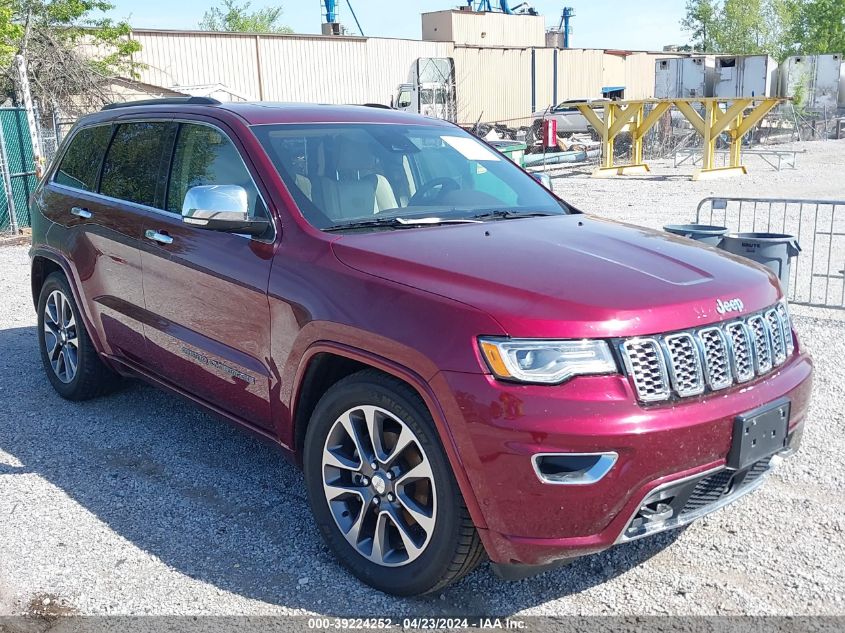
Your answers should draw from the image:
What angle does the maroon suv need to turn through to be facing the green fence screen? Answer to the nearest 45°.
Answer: approximately 180°

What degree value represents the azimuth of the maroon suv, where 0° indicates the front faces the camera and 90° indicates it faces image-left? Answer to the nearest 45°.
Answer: approximately 315°

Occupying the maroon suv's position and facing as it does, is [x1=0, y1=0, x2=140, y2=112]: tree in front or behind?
behind

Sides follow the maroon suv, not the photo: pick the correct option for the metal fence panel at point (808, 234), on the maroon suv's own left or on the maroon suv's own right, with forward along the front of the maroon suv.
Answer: on the maroon suv's own left

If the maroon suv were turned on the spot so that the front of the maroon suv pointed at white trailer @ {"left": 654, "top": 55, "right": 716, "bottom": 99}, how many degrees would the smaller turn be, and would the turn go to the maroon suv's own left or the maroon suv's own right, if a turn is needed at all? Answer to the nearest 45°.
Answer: approximately 135° to the maroon suv's own left

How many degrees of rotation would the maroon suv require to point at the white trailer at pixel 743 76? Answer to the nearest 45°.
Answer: approximately 135° to its left

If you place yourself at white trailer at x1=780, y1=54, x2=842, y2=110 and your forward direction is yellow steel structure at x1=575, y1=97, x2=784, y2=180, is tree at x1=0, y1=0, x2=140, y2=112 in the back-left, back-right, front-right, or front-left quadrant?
front-right

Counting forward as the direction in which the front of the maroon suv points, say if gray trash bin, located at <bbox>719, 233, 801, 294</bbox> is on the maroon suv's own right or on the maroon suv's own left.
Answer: on the maroon suv's own left
